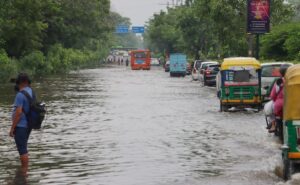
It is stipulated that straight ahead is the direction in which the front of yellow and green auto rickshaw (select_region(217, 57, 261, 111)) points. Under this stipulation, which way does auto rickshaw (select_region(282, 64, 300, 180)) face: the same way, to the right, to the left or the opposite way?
the same way

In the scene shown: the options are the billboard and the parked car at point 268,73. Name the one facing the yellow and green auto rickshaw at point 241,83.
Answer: the billboard

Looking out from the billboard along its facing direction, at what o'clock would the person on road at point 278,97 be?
The person on road is roughly at 12 o'clock from the billboard.

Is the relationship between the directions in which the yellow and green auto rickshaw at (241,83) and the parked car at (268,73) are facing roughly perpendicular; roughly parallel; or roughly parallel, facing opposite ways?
roughly parallel

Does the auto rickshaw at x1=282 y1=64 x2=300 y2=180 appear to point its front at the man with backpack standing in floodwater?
no

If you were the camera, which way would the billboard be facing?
facing the viewer
